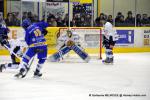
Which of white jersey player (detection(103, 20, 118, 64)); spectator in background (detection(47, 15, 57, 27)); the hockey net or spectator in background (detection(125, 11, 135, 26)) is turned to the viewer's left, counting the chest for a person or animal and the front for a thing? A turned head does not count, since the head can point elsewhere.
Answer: the white jersey player

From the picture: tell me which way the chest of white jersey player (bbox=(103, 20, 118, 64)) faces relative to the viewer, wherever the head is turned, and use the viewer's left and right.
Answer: facing to the left of the viewer

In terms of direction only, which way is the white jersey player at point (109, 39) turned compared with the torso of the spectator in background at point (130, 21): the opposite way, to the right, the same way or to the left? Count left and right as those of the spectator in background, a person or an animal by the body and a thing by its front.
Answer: to the right

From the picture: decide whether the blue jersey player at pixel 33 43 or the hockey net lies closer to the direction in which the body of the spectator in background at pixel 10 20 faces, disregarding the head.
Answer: the blue jersey player

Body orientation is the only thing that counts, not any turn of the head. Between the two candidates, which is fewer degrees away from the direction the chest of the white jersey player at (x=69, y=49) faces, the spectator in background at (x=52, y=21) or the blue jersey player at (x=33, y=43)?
the blue jersey player

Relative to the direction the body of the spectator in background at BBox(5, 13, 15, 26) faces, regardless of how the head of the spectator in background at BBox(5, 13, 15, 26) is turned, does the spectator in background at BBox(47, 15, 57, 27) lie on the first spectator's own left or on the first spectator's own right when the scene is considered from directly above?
on the first spectator's own left

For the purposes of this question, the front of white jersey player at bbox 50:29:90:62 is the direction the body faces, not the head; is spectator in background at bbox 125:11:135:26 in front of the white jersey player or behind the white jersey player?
behind

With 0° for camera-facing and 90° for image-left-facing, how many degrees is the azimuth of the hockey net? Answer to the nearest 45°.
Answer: approximately 0°
